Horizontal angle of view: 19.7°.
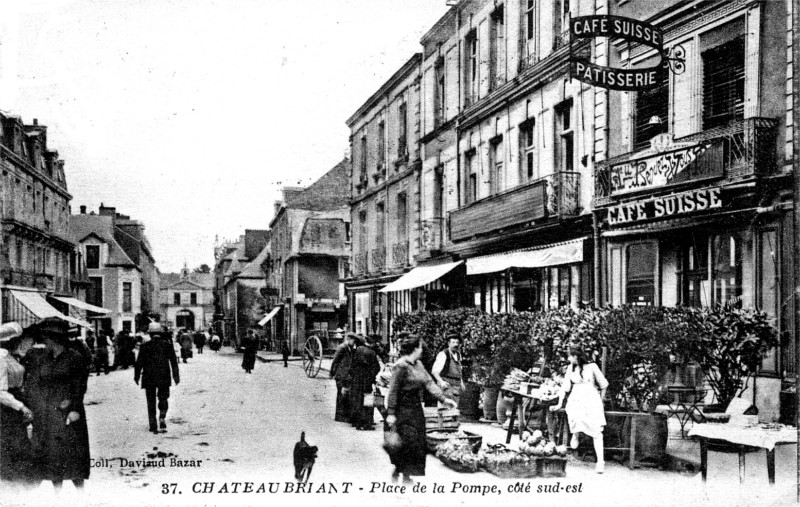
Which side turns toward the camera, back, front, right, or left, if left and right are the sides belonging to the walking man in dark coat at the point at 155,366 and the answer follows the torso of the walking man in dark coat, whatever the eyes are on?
back

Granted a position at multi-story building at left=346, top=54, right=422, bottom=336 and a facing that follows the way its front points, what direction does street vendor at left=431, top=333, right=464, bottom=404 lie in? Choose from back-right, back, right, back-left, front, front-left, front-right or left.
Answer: front-left

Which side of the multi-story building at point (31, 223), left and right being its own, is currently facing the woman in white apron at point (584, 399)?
front

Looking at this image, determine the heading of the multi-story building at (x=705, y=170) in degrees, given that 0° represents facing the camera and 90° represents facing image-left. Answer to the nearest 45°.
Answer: approximately 45°

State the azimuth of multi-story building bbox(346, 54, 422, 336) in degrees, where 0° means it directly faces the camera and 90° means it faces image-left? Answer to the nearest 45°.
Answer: approximately 45°

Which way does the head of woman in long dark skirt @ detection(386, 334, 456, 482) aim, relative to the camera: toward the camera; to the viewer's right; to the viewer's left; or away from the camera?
to the viewer's right

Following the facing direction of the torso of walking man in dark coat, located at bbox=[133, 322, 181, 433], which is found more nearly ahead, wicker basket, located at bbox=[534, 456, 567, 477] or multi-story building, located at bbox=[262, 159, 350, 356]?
the multi-story building

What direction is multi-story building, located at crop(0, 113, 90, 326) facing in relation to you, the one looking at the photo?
facing the viewer and to the right of the viewer
